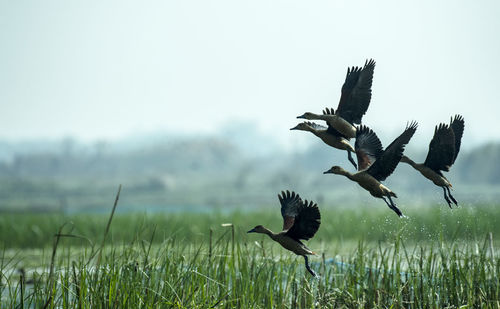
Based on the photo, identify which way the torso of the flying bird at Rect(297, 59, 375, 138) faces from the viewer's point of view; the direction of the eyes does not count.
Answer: to the viewer's left

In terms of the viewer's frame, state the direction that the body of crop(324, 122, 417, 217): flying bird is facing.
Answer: to the viewer's left

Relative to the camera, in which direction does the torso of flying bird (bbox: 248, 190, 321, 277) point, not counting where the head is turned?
to the viewer's left

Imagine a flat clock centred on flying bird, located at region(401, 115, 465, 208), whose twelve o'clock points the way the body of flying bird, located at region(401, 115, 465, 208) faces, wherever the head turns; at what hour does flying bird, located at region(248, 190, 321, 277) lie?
flying bird, located at region(248, 190, 321, 277) is roughly at 11 o'clock from flying bird, located at region(401, 115, 465, 208).

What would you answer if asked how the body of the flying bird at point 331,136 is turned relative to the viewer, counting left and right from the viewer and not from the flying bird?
facing to the left of the viewer

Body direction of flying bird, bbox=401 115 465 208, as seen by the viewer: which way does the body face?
to the viewer's left

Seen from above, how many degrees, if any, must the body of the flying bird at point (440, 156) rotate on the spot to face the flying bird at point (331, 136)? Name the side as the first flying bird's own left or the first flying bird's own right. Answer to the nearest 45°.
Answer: approximately 45° to the first flying bird's own left
